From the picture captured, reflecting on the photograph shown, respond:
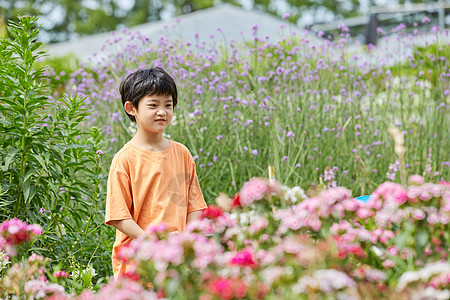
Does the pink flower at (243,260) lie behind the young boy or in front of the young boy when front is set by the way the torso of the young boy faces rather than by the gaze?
in front

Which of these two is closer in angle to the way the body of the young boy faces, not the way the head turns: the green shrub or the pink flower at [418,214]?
the pink flower

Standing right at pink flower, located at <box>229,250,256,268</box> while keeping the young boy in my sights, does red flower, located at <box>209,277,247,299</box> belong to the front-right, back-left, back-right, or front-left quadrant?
back-left

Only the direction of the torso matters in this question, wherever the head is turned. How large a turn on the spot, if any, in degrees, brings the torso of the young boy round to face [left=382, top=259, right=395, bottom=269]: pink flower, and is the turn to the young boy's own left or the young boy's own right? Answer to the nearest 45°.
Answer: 0° — they already face it

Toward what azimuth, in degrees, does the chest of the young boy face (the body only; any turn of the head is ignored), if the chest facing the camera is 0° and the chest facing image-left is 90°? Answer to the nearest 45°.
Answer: approximately 315°

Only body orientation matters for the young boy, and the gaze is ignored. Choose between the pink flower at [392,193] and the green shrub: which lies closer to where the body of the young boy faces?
the pink flower

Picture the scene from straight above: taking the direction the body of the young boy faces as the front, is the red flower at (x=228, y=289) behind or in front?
in front
